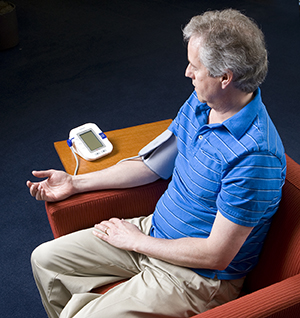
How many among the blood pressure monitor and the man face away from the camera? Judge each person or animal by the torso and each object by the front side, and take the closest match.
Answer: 0

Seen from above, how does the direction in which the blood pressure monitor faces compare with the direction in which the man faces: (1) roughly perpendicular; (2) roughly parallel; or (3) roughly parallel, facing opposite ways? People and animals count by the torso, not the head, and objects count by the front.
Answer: roughly perpendicular

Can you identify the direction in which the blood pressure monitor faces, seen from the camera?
facing the viewer and to the right of the viewer

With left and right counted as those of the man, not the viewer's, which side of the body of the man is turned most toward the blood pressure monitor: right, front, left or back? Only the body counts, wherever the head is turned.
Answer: right

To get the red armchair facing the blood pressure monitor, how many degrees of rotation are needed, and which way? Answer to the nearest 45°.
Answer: approximately 90° to its right

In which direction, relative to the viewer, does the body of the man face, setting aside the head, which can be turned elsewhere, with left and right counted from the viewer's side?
facing the viewer and to the left of the viewer

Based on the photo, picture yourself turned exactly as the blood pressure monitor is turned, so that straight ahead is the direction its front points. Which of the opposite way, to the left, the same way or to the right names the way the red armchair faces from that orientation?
to the right

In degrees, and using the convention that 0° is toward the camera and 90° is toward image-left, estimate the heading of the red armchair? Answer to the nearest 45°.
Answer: approximately 45°

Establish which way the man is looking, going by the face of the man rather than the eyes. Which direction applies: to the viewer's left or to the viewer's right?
to the viewer's left
